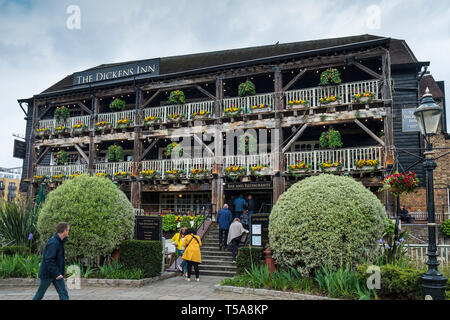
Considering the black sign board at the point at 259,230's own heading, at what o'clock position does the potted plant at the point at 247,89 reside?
The potted plant is roughly at 6 o'clock from the black sign board.

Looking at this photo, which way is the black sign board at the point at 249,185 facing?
toward the camera

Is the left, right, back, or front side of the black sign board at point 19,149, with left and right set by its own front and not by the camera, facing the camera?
front

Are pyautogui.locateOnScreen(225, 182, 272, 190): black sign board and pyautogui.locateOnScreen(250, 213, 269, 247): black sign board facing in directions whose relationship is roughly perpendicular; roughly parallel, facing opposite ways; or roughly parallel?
roughly parallel

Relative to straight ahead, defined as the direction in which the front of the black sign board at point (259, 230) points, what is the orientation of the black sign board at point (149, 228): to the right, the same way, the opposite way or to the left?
the same way

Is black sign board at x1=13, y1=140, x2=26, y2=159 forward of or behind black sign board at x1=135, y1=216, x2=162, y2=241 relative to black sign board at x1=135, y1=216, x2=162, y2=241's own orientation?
behind

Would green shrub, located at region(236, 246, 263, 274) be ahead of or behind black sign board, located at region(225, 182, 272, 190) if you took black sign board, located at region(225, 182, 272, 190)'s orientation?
ahead

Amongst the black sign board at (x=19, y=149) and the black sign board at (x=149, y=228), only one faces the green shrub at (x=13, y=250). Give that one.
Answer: the black sign board at (x=19, y=149)

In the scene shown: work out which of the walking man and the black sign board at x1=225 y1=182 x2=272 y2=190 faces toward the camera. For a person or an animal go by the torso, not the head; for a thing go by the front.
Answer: the black sign board

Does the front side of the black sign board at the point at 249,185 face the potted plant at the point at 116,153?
no
